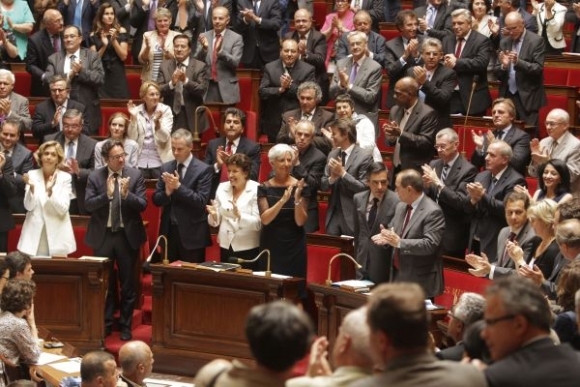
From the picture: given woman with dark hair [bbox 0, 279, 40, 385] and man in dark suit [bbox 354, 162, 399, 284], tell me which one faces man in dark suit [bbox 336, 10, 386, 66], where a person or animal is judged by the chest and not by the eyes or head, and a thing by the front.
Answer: the woman with dark hair

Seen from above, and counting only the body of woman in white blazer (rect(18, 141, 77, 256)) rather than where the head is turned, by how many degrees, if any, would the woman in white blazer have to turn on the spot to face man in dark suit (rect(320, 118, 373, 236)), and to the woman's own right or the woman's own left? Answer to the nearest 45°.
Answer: approximately 90° to the woman's own left

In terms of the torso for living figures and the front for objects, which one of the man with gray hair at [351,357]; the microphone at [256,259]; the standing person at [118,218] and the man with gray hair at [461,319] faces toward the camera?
the standing person

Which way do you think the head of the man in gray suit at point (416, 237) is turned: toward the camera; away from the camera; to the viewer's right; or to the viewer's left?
to the viewer's left

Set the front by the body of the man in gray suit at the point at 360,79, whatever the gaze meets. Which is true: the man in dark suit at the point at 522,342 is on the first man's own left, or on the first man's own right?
on the first man's own left

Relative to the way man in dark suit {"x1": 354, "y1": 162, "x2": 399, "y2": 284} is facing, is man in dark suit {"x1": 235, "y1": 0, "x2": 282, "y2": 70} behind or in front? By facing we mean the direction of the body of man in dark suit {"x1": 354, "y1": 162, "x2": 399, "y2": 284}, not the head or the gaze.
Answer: behind

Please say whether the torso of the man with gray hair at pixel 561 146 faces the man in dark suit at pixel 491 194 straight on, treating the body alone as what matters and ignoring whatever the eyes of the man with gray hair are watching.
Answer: yes

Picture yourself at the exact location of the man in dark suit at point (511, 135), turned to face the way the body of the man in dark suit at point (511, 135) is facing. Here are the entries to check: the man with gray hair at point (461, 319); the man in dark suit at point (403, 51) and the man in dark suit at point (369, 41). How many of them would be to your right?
2

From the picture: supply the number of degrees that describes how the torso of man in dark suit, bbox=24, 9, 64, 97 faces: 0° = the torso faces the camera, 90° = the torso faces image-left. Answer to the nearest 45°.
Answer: approximately 315°

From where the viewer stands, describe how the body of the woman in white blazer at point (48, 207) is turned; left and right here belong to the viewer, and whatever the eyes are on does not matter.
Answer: facing the viewer

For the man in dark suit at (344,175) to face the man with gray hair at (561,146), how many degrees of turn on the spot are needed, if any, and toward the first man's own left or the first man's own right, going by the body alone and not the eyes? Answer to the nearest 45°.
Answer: approximately 135° to the first man's own left

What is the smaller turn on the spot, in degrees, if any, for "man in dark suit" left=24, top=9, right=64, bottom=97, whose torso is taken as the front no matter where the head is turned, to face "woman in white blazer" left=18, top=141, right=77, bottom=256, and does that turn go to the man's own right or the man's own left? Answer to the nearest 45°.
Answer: approximately 45° to the man's own right
